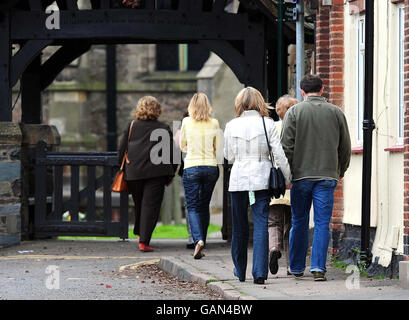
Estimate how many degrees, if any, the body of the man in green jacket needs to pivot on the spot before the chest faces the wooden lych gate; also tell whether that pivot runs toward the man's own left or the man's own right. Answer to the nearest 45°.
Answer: approximately 45° to the man's own left

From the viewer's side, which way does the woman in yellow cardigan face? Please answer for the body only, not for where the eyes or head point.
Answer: away from the camera

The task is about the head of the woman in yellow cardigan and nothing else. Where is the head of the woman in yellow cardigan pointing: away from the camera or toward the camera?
away from the camera

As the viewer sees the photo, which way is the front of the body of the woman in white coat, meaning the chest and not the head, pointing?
away from the camera

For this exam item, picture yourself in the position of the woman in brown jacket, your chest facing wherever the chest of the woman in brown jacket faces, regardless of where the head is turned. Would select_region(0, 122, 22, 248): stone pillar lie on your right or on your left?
on your left

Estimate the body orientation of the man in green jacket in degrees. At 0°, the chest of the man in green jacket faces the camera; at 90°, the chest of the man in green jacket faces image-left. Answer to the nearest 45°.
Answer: approximately 180°

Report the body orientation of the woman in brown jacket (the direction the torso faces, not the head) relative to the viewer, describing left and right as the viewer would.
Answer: facing away from the viewer

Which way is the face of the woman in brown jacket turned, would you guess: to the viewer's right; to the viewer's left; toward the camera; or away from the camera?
away from the camera

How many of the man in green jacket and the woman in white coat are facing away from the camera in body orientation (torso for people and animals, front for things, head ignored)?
2

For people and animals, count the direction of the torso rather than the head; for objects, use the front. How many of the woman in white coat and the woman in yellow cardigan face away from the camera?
2
